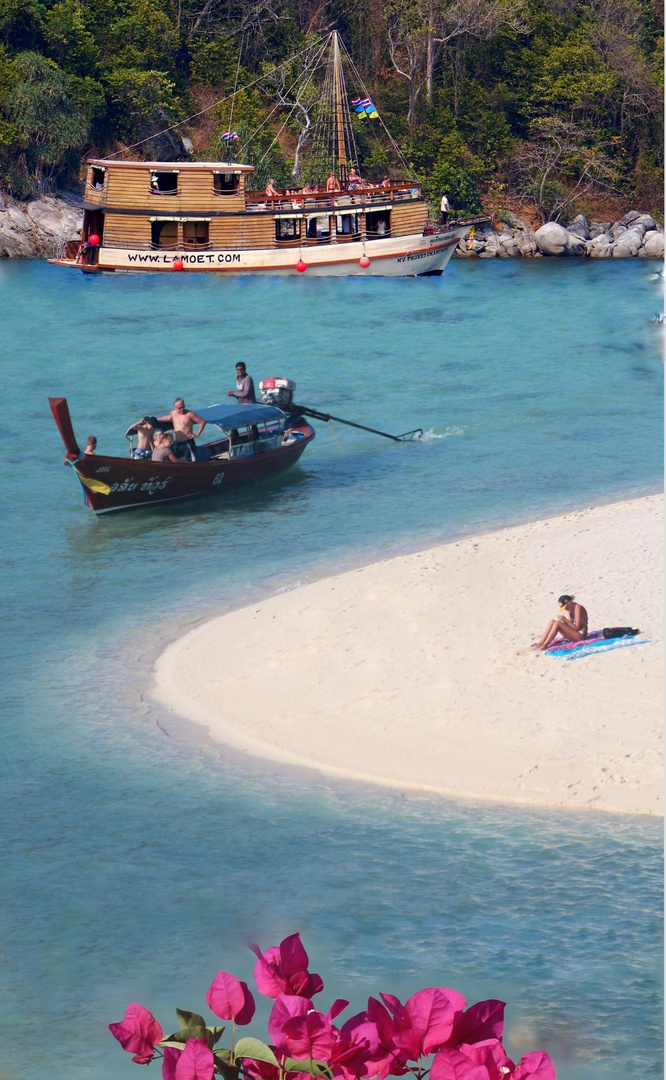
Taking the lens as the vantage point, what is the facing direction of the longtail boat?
facing the viewer and to the left of the viewer

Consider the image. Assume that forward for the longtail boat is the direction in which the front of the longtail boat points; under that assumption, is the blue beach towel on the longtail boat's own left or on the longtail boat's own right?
on the longtail boat's own left

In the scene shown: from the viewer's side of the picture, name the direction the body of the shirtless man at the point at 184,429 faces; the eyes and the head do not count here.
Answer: toward the camera

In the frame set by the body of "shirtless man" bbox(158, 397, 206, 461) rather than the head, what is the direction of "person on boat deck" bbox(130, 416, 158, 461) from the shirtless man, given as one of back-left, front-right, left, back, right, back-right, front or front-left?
right

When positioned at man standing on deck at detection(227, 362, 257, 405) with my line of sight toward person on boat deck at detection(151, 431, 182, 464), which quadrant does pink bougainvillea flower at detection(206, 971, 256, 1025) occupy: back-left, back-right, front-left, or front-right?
front-left

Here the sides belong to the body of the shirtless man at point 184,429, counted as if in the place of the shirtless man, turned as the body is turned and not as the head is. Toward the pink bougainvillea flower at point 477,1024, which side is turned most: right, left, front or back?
front

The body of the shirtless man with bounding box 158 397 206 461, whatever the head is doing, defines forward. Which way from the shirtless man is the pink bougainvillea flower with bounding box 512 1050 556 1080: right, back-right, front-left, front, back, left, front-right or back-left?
front

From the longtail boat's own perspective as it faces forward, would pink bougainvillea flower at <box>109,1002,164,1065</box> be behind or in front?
in front

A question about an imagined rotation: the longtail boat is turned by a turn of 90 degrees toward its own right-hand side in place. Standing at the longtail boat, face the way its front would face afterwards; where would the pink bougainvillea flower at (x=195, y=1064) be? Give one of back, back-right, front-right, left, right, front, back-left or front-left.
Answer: back-left
